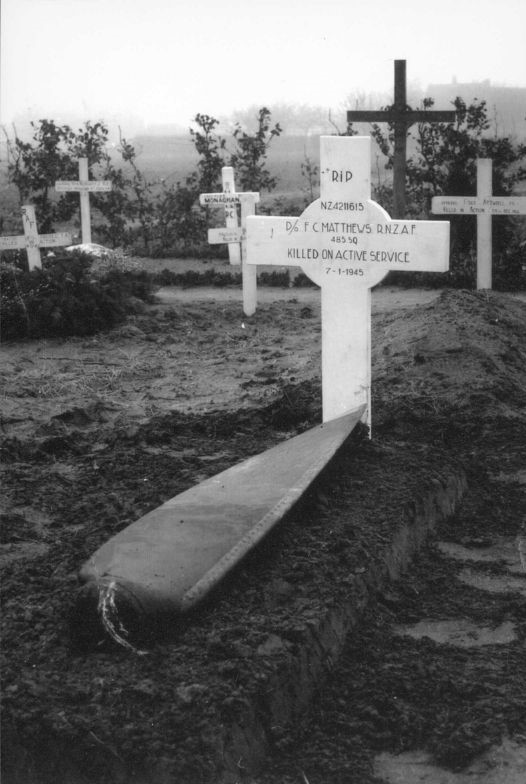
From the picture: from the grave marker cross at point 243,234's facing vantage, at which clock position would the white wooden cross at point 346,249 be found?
The white wooden cross is roughly at 12 o'clock from the grave marker cross.

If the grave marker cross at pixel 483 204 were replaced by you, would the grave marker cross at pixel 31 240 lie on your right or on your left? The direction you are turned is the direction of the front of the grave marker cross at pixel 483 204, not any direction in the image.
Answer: on your right

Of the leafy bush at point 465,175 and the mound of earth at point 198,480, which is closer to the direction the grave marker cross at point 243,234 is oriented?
the mound of earth

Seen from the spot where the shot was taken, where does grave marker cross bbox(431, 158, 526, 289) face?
facing the viewer

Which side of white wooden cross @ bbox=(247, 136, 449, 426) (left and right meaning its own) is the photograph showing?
front

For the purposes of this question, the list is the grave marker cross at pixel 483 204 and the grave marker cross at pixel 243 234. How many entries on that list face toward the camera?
2

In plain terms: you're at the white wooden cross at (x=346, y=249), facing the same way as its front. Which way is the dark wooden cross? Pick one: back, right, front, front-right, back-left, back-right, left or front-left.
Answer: back

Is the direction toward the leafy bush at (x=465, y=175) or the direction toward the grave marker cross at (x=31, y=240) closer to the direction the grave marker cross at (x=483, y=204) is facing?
the grave marker cross

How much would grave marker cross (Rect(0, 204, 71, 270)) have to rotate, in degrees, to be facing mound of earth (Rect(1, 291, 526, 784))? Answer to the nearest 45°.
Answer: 0° — it already faces it

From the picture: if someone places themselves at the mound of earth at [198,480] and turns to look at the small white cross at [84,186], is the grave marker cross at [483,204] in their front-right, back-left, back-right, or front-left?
front-right
